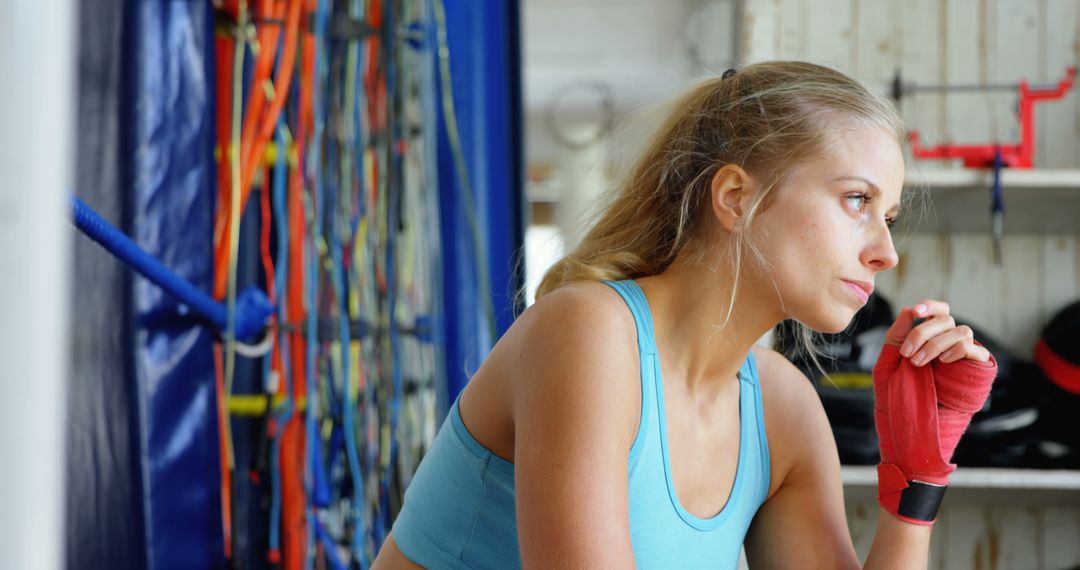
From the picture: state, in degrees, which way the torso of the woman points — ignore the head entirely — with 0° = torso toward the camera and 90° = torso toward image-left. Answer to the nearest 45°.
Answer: approximately 315°

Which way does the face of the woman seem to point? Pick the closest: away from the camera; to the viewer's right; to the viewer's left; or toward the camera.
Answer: to the viewer's right

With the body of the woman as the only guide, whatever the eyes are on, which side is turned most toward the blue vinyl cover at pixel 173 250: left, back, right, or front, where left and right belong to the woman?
back

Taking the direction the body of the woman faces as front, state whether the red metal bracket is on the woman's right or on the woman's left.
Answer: on the woman's left

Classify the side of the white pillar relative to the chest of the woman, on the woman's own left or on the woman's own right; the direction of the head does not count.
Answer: on the woman's own right
